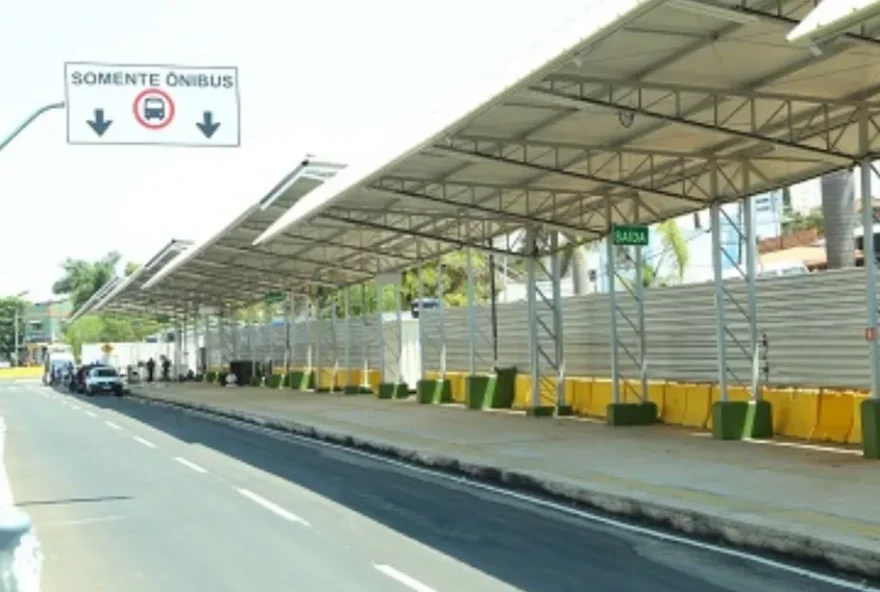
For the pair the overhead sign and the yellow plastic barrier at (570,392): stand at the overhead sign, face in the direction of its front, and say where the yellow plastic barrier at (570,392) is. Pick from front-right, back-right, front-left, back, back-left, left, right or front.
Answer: back-left

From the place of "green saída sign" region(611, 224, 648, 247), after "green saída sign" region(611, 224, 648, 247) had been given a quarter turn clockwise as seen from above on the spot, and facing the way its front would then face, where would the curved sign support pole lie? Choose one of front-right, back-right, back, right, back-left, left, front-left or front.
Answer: front-left

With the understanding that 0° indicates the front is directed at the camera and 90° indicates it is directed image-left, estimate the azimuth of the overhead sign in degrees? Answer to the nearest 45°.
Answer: approximately 0°

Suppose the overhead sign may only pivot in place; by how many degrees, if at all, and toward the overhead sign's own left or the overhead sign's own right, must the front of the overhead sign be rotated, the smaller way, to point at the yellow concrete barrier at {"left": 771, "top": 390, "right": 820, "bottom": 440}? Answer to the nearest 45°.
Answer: approximately 90° to the overhead sign's own left

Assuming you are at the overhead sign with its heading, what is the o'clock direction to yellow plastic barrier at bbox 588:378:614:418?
The yellow plastic barrier is roughly at 8 o'clock from the overhead sign.

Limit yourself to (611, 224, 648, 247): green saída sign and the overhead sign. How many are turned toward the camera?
2

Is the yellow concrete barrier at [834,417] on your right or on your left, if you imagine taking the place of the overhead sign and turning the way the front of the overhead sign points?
on your left

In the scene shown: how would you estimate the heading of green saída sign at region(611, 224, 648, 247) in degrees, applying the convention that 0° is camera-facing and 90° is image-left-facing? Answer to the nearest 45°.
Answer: approximately 0°
